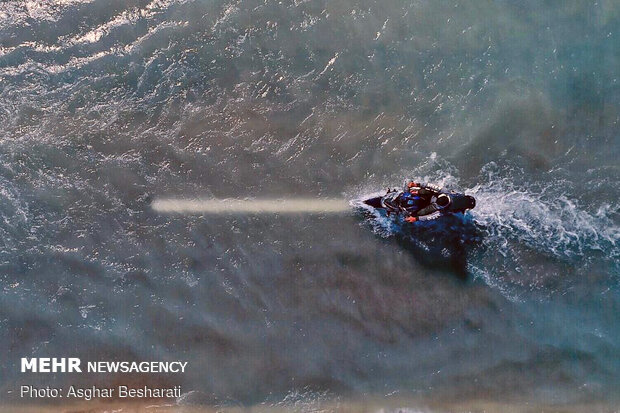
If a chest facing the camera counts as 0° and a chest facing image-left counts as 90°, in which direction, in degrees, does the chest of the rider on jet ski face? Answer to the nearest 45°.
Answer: approximately 90°

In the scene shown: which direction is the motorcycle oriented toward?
to the viewer's left
